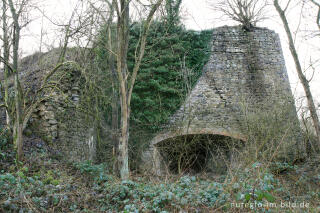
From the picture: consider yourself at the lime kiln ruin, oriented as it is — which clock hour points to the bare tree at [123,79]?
The bare tree is roughly at 1 o'clock from the lime kiln ruin.

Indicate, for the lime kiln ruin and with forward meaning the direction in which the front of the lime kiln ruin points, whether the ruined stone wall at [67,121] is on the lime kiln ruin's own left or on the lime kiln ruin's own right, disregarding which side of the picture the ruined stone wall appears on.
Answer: on the lime kiln ruin's own right

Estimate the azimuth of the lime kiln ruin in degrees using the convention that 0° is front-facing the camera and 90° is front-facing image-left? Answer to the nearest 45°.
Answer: approximately 0°

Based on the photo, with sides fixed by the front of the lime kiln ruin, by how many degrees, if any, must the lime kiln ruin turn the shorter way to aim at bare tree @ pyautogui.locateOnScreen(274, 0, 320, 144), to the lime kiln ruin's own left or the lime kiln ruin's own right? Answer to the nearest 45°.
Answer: approximately 45° to the lime kiln ruin's own left
